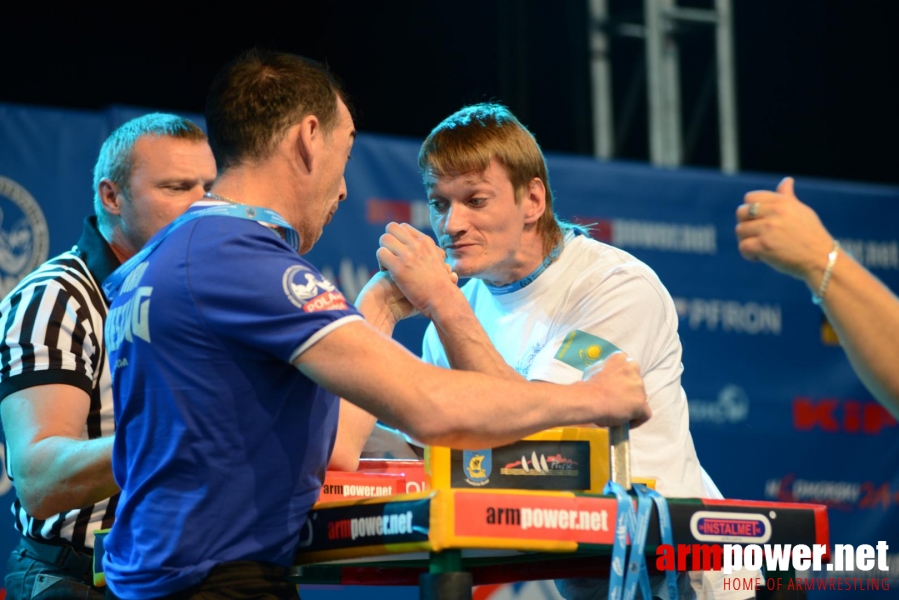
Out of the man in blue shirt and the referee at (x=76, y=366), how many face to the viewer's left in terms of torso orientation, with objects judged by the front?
0

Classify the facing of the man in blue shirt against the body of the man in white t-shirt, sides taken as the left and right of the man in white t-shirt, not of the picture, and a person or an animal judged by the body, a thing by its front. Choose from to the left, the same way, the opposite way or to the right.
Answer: the opposite way

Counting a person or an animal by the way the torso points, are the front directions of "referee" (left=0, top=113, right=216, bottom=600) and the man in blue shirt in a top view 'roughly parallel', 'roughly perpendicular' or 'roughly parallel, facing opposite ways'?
roughly perpendicular

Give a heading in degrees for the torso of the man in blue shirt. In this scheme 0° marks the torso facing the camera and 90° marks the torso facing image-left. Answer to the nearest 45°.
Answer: approximately 225°

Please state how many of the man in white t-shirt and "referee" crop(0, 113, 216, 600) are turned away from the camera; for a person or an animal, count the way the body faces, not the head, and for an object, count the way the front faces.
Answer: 0

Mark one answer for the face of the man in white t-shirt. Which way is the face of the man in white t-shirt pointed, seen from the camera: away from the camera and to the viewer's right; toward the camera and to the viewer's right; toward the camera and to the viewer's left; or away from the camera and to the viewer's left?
toward the camera and to the viewer's left

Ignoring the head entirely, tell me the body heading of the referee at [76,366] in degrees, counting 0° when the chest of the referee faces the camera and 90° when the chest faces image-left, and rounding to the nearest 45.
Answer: approximately 315°

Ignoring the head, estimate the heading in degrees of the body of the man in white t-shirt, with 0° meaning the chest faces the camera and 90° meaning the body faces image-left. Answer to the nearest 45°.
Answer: approximately 45°

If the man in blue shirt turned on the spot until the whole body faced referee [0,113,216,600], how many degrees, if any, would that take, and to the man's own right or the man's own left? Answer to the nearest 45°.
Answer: approximately 90° to the man's own left

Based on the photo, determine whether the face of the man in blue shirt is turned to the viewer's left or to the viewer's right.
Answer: to the viewer's right

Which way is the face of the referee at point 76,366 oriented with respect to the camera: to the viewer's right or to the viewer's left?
to the viewer's right
